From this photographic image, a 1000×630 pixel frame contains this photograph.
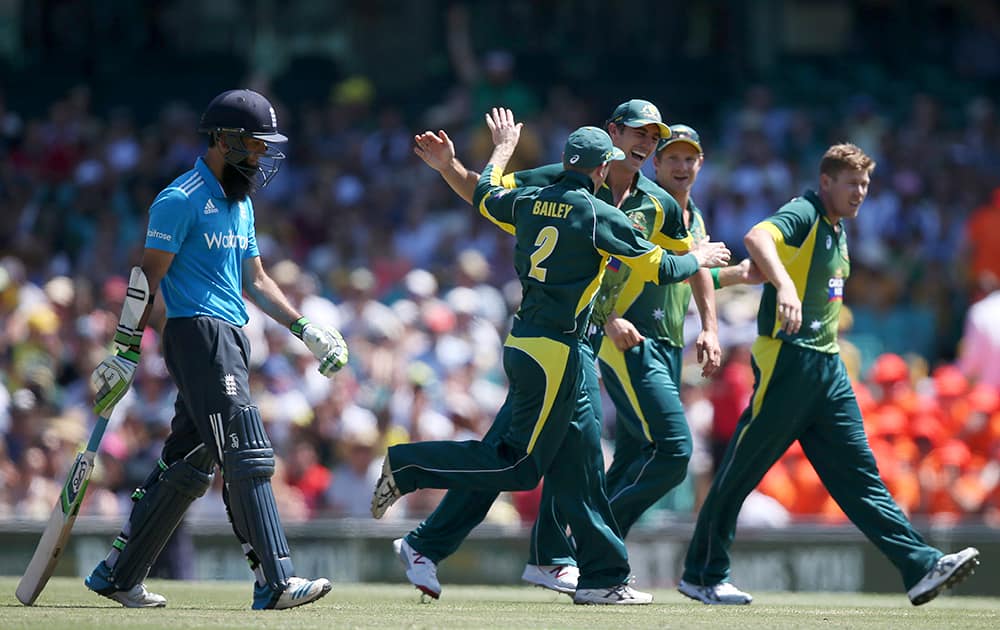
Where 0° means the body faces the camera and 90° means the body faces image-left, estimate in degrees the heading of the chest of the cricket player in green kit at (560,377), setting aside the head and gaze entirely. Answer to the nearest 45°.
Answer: approximately 225°
